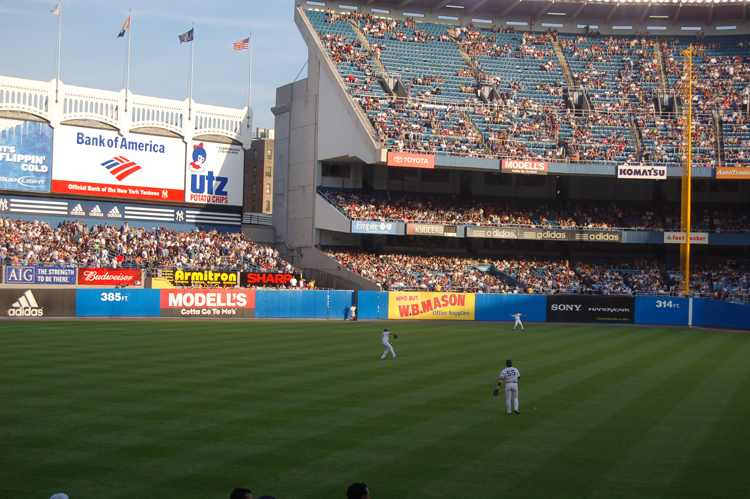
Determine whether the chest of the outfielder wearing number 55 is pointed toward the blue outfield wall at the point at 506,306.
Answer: yes

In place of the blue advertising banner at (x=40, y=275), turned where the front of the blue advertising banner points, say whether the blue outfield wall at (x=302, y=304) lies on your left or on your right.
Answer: on your left

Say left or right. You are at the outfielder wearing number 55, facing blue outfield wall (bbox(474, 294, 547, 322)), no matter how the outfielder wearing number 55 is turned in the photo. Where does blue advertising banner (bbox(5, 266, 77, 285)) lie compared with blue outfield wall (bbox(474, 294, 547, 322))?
left

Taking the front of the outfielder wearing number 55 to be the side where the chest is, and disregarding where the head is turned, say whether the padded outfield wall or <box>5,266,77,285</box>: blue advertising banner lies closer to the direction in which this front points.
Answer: the padded outfield wall

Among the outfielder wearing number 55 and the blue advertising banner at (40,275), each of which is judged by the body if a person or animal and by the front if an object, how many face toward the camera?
1

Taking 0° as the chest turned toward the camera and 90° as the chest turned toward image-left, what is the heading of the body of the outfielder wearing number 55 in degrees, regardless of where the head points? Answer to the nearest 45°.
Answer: approximately 180°

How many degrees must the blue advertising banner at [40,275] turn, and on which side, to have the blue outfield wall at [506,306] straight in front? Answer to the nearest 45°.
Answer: approximately 90° to its left

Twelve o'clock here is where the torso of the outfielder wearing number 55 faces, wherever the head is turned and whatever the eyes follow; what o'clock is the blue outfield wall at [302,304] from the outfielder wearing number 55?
The blue outfield wall is roughly at 11 o'clock from the outfielder wearing number 55.

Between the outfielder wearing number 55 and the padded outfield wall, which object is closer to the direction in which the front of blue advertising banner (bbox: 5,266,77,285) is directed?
the outfielder wearing number 55

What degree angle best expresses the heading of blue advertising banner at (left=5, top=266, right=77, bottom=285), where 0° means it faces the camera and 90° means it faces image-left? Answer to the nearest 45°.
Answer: approximately 0°

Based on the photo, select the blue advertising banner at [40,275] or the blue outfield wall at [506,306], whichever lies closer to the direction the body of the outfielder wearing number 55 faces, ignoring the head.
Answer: the blue outfield wall
